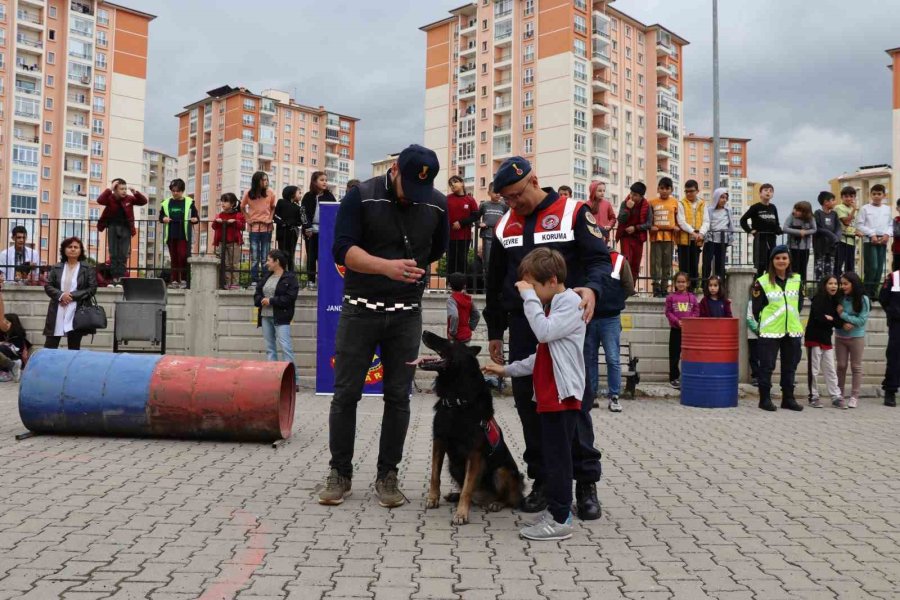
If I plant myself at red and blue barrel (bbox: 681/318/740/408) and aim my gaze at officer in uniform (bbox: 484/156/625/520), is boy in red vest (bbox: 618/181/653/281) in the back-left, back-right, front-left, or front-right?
back-right

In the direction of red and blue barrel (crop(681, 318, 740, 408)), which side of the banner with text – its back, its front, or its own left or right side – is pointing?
left

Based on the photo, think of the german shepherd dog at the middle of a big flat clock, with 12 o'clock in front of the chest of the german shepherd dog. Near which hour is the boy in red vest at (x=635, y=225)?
The boy in red vest is roughly at 5 o'clock from the german shepherd dog.

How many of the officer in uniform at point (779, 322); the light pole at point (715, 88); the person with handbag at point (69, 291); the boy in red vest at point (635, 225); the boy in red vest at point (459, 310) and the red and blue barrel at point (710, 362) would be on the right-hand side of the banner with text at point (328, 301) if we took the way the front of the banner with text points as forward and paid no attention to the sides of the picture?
1

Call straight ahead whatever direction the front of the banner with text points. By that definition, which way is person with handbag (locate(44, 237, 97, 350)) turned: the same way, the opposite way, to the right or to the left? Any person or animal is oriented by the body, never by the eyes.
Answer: the same way

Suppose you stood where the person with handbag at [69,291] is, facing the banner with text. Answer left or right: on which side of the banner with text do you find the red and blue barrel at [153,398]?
right

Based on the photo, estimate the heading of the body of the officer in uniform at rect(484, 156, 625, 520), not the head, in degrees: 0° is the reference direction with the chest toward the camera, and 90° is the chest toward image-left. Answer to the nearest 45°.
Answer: approximately 45°

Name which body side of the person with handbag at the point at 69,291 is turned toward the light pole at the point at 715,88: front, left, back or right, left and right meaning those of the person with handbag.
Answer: left

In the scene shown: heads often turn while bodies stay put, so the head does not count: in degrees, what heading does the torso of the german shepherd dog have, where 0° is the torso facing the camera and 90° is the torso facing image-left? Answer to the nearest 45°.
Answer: approximately 45°

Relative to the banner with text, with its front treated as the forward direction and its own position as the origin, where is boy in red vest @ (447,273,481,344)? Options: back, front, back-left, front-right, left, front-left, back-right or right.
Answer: left

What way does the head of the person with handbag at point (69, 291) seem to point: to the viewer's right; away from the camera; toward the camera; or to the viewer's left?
toward the camera

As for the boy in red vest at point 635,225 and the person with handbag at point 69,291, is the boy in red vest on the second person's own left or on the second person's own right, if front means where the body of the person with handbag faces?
on the second person's own left

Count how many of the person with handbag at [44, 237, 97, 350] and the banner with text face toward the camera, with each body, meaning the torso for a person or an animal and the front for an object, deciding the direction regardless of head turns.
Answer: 2

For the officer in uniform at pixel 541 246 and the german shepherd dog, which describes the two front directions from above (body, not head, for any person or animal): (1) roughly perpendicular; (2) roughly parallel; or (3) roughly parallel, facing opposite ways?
roughly parallel

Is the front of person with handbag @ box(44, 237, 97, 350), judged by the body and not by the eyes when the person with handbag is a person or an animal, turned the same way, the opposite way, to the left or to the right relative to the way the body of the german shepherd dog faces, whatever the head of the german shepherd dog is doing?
to the left

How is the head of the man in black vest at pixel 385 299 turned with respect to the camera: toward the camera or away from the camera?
toward the camera

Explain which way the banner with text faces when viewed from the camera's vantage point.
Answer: facing the viewer

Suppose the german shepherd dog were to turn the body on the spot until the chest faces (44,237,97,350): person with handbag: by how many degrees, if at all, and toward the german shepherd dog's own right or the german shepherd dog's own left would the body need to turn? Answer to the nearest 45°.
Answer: approximately 90° to the german shepherd dog's own right

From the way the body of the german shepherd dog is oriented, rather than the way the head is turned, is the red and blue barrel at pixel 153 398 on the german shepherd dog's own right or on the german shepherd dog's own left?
on the german shepherd dog's own right
